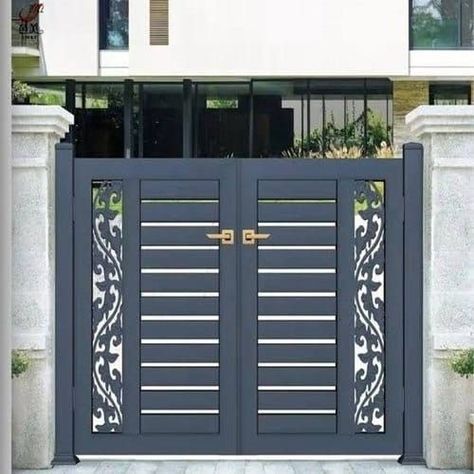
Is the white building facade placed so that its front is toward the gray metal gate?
yes

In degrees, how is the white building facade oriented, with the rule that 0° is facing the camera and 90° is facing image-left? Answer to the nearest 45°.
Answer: approximately 0°

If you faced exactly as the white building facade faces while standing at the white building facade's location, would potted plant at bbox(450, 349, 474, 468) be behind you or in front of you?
in front

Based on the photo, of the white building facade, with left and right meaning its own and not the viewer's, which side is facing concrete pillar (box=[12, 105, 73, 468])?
front

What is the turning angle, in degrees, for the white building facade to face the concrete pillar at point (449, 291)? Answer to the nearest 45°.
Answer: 0° — it already faces it
